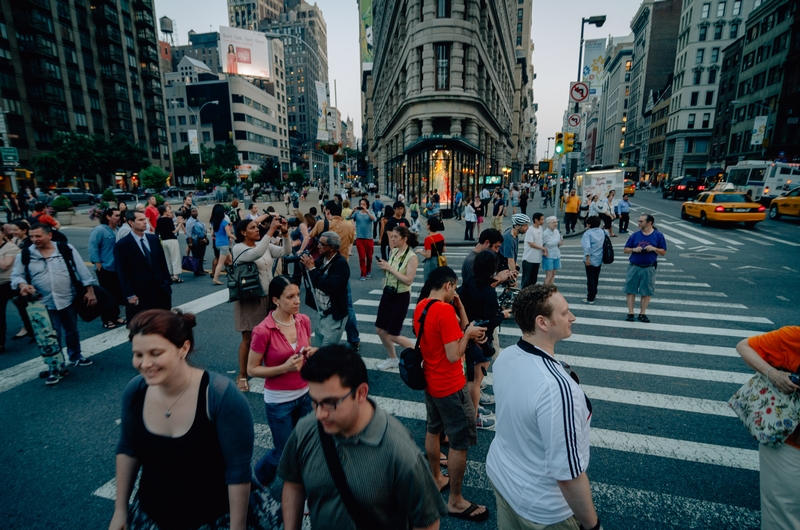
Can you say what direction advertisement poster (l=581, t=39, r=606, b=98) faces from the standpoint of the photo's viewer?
facing the viewer

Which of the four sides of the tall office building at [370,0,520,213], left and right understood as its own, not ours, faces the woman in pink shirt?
front

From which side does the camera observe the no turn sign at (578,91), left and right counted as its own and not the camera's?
front

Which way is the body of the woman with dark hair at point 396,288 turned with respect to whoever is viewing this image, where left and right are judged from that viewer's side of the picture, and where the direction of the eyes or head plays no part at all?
facing the viewer and to the left of the viewer

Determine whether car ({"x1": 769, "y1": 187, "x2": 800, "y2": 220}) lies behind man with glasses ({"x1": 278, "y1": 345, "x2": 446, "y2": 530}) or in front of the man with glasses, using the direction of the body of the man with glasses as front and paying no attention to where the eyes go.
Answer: behind

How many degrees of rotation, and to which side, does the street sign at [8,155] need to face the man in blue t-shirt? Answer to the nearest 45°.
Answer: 0° — it already faces them

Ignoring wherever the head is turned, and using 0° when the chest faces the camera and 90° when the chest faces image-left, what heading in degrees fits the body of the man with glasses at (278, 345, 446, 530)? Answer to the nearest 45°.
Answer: approximately 45°

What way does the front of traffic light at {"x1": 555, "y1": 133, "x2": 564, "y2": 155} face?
toward the camera

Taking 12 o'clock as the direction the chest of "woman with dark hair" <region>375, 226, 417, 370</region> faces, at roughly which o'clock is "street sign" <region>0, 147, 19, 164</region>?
The street sign is roughly at 3 o'clock from the woman with dark hair.

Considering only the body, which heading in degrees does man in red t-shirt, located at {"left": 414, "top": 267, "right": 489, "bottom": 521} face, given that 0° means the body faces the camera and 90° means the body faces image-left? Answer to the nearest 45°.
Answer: approximately 270°

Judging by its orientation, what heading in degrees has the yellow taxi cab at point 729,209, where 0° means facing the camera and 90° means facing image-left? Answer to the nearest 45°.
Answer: approximately 135°

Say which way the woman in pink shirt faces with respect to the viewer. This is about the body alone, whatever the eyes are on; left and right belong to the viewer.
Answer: facing the viewer and to the right of the viewer

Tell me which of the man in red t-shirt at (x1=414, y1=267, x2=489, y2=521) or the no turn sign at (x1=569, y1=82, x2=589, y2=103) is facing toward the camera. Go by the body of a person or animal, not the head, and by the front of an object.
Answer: the no turn sign

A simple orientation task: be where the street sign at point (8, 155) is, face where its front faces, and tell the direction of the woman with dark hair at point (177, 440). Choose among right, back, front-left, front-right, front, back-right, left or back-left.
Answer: front
